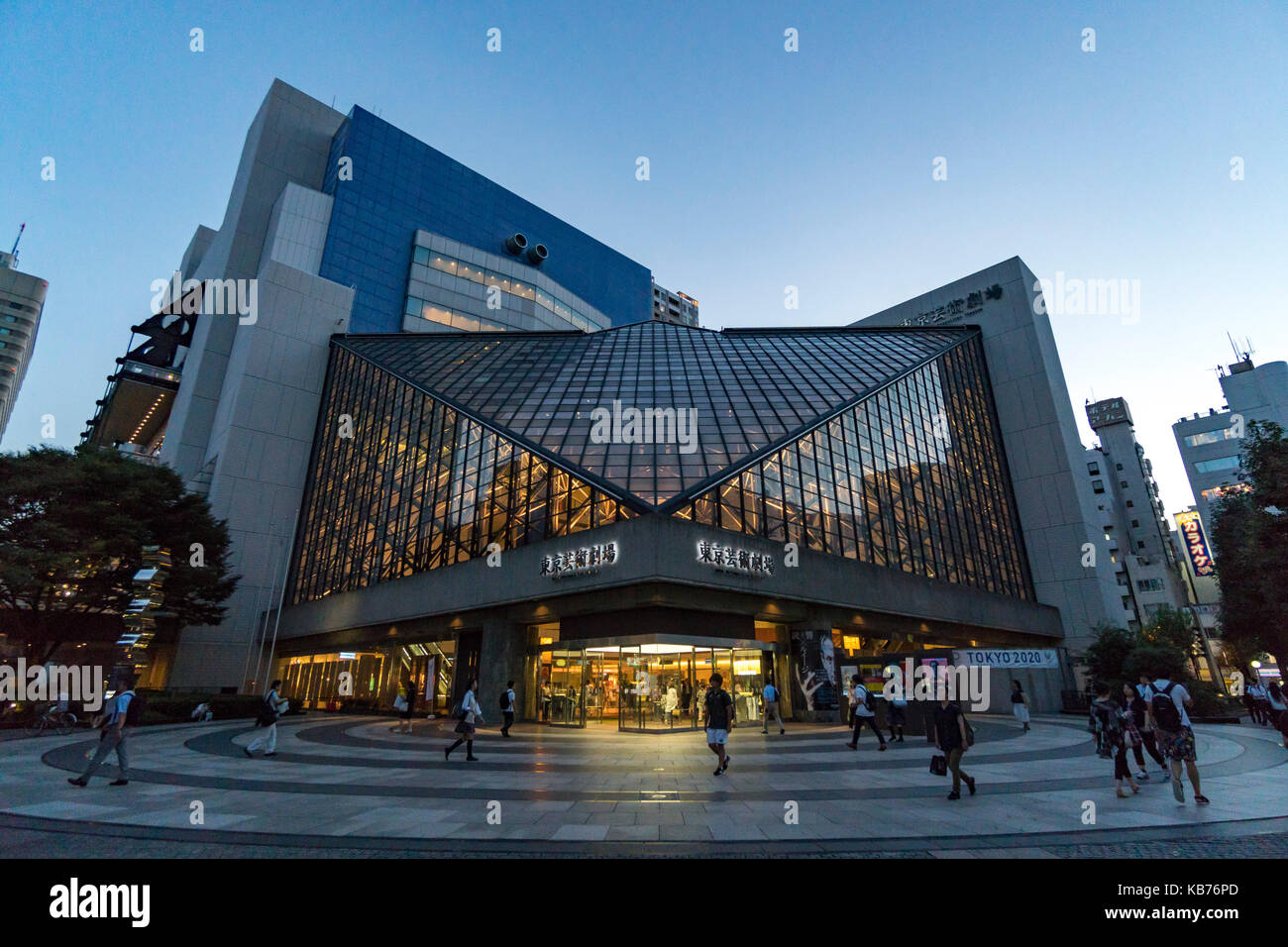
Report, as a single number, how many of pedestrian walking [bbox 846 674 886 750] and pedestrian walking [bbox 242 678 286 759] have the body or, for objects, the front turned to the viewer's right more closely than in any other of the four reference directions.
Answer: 1

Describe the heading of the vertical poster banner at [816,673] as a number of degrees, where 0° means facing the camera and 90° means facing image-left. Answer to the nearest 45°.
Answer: approximately 0°

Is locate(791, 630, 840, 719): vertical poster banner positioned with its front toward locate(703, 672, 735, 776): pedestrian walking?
yes
